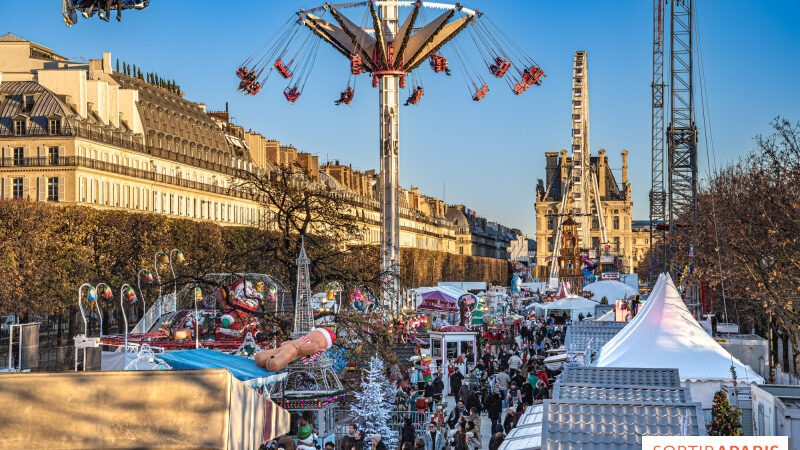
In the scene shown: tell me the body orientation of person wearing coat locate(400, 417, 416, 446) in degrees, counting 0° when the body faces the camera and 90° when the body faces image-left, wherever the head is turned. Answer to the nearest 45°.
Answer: approximately 180°

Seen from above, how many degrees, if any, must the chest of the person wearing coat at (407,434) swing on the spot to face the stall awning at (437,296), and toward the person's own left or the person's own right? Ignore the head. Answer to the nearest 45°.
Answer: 0° — they already face it

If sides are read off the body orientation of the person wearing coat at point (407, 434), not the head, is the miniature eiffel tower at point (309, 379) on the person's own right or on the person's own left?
on the person's own left

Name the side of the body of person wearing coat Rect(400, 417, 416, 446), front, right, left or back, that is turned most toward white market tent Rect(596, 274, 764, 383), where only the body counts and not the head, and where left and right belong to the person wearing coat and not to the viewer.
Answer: right

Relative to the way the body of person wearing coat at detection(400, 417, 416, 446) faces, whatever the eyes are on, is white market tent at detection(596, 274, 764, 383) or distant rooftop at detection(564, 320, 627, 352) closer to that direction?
the distant rooftop

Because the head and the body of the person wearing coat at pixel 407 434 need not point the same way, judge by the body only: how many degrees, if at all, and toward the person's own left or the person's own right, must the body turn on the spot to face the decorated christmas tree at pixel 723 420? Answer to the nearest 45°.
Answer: approximately 135° to the person's own right

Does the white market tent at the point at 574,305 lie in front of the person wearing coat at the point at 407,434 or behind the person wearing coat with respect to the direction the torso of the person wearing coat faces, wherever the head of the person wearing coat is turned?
in front

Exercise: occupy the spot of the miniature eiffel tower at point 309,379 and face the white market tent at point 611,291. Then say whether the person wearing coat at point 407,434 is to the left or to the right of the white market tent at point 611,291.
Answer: right
